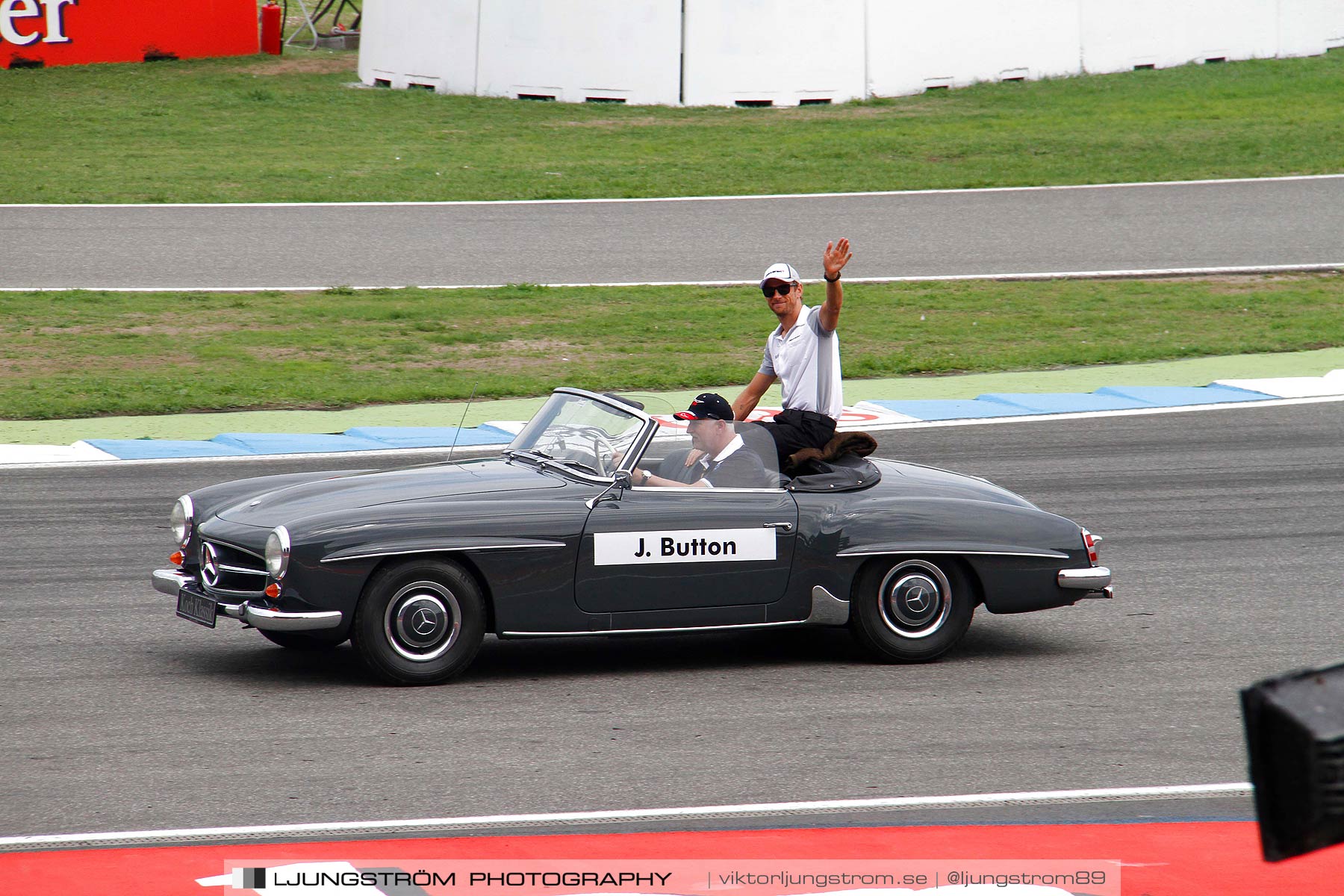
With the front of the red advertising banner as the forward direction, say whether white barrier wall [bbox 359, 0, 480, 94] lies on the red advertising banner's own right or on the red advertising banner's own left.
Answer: on the red advertising banner's own left

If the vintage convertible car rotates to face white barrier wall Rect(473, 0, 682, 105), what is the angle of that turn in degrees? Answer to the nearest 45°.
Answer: approximately 90° to its right

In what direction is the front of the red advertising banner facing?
toward the camera

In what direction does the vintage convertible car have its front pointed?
to the viewer's left

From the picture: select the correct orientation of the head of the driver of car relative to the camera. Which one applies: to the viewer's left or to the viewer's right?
to the viewer's left

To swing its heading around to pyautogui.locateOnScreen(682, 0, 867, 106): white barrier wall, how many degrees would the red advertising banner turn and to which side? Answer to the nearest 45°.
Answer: approximately 45° to its left

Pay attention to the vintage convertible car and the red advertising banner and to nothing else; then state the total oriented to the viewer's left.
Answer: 1

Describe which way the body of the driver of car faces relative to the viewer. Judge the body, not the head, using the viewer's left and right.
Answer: facing to the left of the viewer

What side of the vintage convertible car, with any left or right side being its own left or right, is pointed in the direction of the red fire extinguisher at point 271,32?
right

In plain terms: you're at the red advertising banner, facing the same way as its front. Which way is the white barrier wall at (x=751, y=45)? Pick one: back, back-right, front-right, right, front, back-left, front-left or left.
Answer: front-left

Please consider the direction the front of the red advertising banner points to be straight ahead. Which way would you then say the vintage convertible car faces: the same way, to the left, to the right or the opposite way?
to the right

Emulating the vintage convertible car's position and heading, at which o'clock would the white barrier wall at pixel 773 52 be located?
The white barrier wall is roughly at 3 o'clock from the vintage convertible car.

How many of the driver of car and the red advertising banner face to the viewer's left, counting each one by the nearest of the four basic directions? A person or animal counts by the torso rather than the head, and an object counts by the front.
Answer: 1

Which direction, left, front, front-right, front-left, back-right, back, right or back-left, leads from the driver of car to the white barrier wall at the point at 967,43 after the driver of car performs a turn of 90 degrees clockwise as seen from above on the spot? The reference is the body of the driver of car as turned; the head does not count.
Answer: front

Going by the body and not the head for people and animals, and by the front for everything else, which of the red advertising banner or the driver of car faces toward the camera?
the red advertising banner

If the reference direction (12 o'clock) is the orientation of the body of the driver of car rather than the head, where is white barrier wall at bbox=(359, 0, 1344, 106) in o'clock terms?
The white barrier wall is roughly at 3 o'clock from the driver of car.
